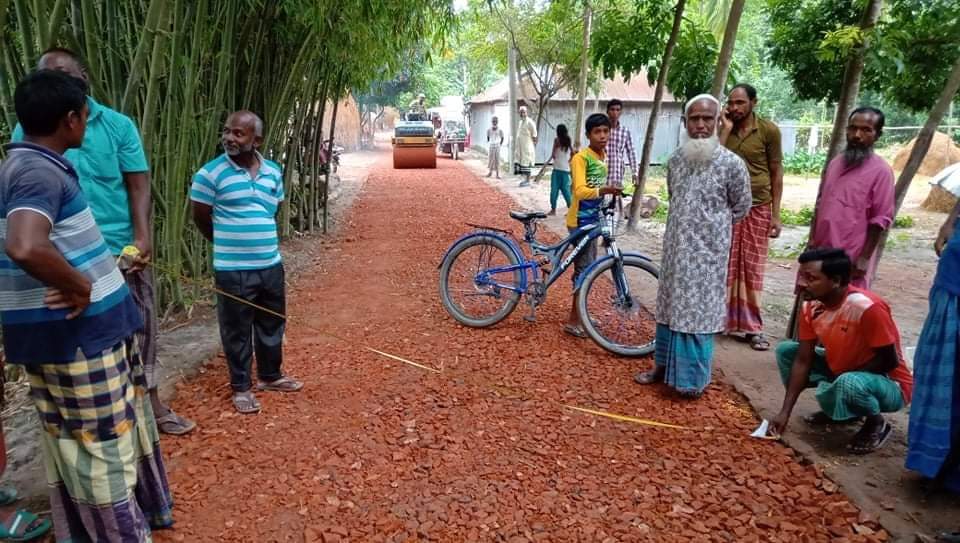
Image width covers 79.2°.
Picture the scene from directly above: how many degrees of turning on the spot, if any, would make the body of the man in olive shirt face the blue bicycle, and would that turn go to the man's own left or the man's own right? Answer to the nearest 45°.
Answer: approximately 45° to the man's own right

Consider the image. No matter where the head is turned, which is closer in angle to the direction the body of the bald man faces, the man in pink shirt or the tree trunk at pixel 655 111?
the man in pink shirt

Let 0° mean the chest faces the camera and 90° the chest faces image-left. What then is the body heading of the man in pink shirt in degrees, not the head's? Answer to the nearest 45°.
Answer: approximately 45°

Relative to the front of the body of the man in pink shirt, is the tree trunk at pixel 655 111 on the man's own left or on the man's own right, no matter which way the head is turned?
on the man's own right

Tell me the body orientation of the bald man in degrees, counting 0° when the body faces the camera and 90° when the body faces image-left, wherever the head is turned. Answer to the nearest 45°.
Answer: approximately 315°

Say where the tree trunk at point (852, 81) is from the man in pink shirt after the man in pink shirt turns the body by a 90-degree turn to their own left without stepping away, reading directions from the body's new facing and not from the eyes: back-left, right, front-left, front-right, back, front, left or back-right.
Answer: back-left
